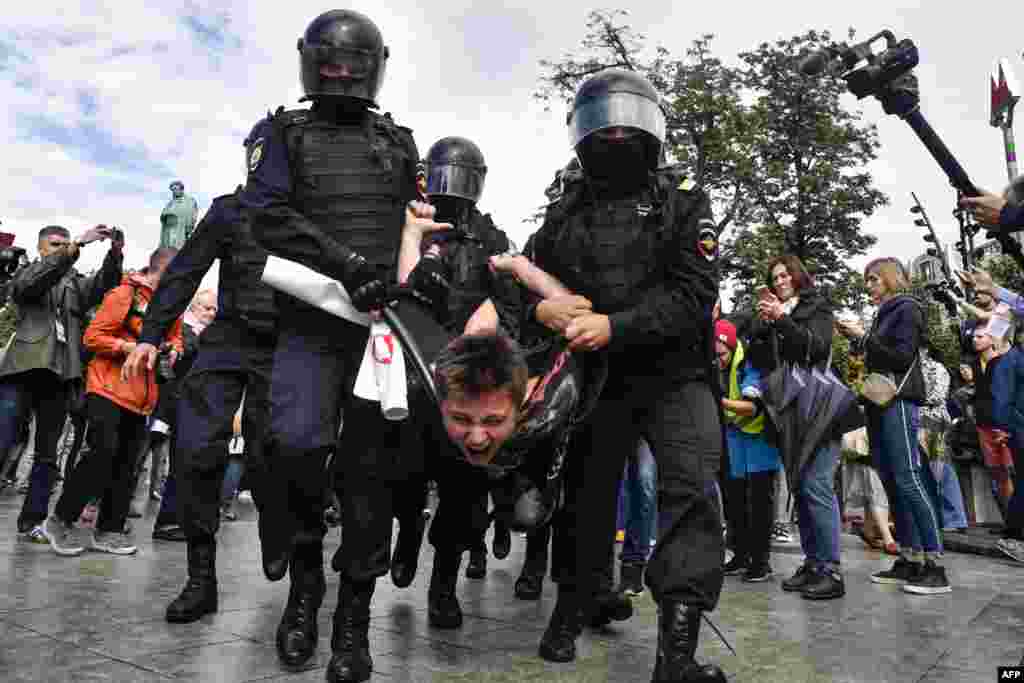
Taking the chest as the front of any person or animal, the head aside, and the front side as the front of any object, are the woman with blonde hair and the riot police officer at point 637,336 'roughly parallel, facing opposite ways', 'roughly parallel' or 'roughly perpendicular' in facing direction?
roughly perpendicular

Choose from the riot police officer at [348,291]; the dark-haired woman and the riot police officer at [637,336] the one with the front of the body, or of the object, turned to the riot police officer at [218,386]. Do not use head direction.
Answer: the dark-haired woman

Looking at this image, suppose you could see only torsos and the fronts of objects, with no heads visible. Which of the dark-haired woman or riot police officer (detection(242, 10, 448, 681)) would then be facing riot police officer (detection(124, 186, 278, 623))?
the dark-haired woman

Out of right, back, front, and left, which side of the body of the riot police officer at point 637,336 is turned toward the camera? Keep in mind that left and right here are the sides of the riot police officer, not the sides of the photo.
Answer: front

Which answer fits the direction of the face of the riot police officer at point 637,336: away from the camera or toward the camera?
toward the camera

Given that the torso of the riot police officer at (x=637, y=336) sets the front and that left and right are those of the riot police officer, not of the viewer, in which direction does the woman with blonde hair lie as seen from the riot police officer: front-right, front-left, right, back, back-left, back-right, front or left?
back-left

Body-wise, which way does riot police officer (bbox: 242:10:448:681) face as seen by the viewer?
toward the camera

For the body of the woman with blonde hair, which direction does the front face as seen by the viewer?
to the viewer's left

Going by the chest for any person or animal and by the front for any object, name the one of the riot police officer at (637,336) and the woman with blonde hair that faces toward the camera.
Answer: the riot police officer

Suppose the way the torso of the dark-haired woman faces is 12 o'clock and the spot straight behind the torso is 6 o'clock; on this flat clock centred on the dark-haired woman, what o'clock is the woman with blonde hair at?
The woman with blonde hair is roughly at 7 o'clock from the dark-haired woman.

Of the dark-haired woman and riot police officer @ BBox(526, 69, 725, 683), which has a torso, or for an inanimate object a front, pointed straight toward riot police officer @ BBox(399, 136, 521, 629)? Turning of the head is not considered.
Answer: the dark-haired woman

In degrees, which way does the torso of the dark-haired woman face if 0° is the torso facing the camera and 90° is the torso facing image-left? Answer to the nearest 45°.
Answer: approximately 45°
